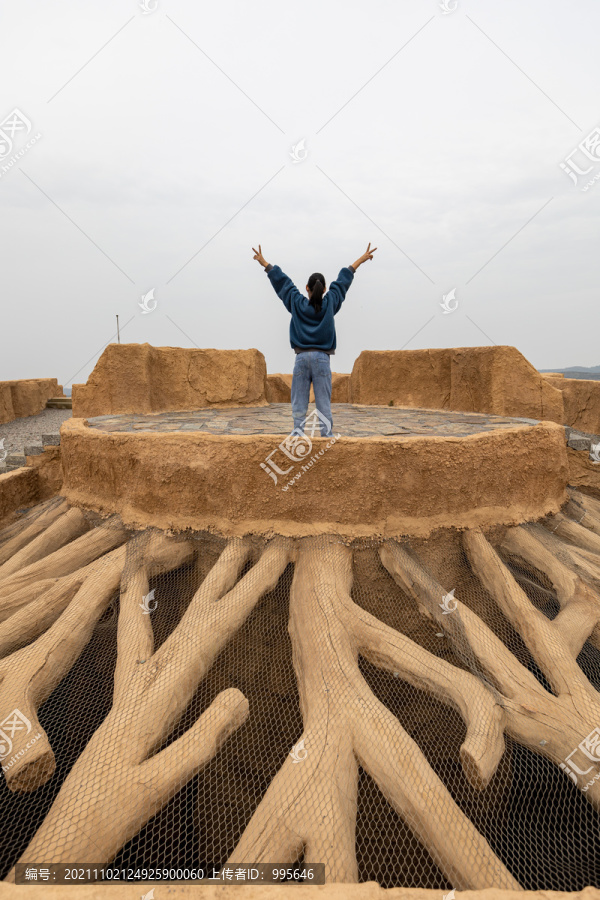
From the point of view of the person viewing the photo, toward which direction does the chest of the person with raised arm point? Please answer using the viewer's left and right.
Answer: facing away from the viewer

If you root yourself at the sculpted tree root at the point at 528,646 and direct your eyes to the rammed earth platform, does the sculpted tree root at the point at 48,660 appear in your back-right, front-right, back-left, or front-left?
front-left

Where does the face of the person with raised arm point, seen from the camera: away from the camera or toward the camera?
away from the camera

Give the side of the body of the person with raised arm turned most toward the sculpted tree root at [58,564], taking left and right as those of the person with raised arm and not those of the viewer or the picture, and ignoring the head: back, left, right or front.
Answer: left

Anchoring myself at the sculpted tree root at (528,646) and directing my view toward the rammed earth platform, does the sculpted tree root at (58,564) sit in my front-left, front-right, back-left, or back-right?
front-left

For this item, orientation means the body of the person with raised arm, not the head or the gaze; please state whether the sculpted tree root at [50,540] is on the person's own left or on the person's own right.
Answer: on the person's own left

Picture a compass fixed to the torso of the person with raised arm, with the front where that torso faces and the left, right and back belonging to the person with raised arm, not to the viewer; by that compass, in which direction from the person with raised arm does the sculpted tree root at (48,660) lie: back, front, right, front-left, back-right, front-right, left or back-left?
back-left

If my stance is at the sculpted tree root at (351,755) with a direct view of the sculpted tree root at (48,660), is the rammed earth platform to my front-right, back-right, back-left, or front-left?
front-right

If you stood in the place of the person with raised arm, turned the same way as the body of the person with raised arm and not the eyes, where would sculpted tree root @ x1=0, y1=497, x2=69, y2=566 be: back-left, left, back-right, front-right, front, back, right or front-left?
left
